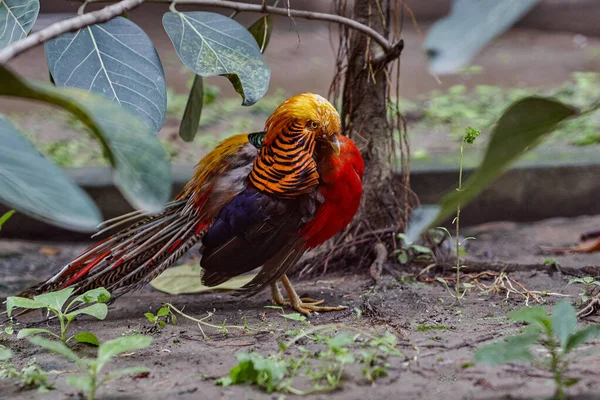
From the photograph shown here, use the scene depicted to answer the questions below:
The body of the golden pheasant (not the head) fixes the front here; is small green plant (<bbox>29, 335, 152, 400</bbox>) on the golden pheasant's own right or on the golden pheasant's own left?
on the golden pheasant's own right

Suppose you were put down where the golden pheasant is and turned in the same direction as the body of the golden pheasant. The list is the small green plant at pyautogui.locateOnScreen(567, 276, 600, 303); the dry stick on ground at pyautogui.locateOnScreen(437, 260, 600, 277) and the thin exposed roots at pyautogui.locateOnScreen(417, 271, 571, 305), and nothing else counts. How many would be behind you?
0

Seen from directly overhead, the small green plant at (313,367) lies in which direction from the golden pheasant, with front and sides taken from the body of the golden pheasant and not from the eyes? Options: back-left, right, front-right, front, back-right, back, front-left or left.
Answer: right

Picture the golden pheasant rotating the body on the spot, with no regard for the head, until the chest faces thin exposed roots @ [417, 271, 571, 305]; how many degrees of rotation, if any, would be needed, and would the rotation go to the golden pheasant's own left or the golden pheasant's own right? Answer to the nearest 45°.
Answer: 0° — it already faces it

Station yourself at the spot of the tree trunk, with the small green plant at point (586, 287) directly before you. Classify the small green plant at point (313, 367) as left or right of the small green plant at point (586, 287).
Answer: right

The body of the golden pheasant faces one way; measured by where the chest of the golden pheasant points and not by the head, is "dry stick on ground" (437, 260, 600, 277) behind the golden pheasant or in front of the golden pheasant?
in front

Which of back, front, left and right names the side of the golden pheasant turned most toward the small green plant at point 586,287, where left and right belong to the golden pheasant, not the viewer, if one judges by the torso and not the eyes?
front

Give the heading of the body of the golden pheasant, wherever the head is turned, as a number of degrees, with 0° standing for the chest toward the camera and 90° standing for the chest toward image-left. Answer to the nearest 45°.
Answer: approximately 270°

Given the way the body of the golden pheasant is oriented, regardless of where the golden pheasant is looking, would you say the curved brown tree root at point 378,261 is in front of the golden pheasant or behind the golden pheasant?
in front

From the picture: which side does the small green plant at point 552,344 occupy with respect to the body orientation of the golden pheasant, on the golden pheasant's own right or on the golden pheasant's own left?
on the golden pheasant's own right

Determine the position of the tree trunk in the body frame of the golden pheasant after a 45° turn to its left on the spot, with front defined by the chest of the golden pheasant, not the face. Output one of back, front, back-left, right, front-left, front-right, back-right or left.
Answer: front
